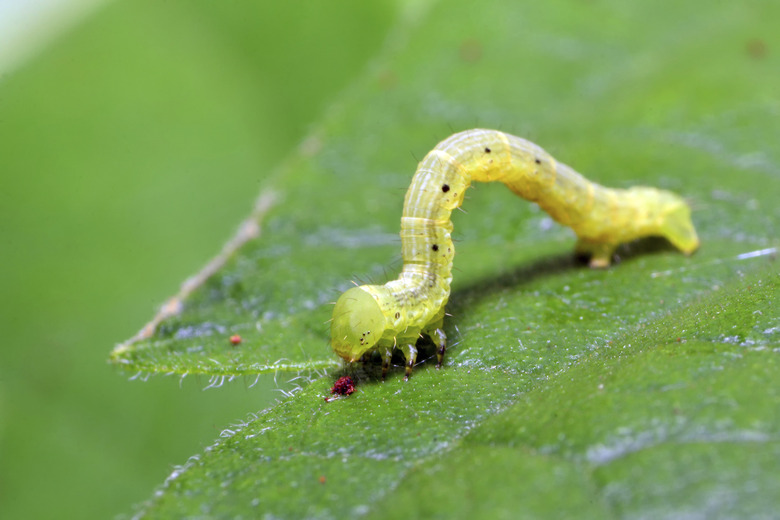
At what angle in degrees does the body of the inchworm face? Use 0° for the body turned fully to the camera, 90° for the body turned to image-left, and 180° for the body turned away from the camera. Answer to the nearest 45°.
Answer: approximately 45°

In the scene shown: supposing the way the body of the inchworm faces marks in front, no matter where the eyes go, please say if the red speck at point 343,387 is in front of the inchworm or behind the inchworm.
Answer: in front
